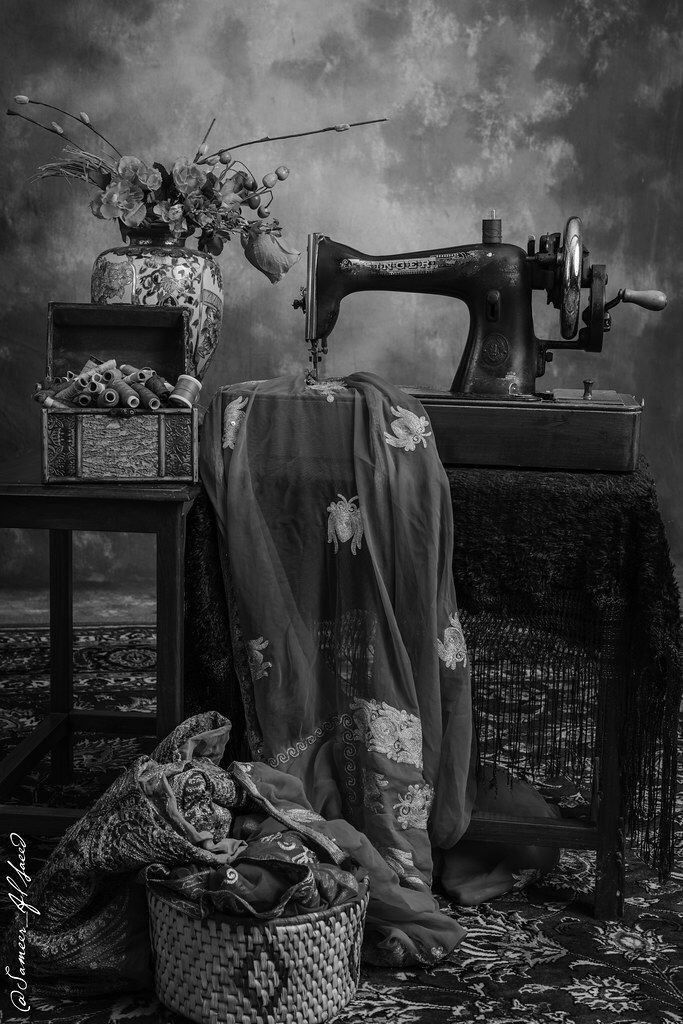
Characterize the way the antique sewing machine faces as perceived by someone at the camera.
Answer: facing the viewer

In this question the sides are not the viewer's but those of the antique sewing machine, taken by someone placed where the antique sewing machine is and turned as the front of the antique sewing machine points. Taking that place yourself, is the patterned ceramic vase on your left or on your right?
on your right

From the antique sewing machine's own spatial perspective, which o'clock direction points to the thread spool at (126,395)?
The thread spool is roughly at 2 o'clock from the antique sewing machine.

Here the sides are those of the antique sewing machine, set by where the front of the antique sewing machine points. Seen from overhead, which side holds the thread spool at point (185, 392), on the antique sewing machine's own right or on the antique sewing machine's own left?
on the antique sewing machine's own right

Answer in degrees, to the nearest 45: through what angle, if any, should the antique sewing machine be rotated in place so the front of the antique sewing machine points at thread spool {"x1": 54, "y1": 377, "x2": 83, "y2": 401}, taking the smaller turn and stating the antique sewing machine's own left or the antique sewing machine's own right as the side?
approximately 45° to the antique sewing machine's own right

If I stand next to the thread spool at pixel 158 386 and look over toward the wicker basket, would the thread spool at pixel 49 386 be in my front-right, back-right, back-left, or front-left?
back-right

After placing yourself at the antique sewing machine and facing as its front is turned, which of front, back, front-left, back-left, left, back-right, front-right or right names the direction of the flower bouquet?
right

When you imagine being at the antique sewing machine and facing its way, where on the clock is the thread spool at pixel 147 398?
The thread spool is roughly at 2 o'clock from the antique sewing machine.

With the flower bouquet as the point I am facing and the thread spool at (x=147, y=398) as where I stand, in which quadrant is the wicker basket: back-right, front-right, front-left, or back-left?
back-right
